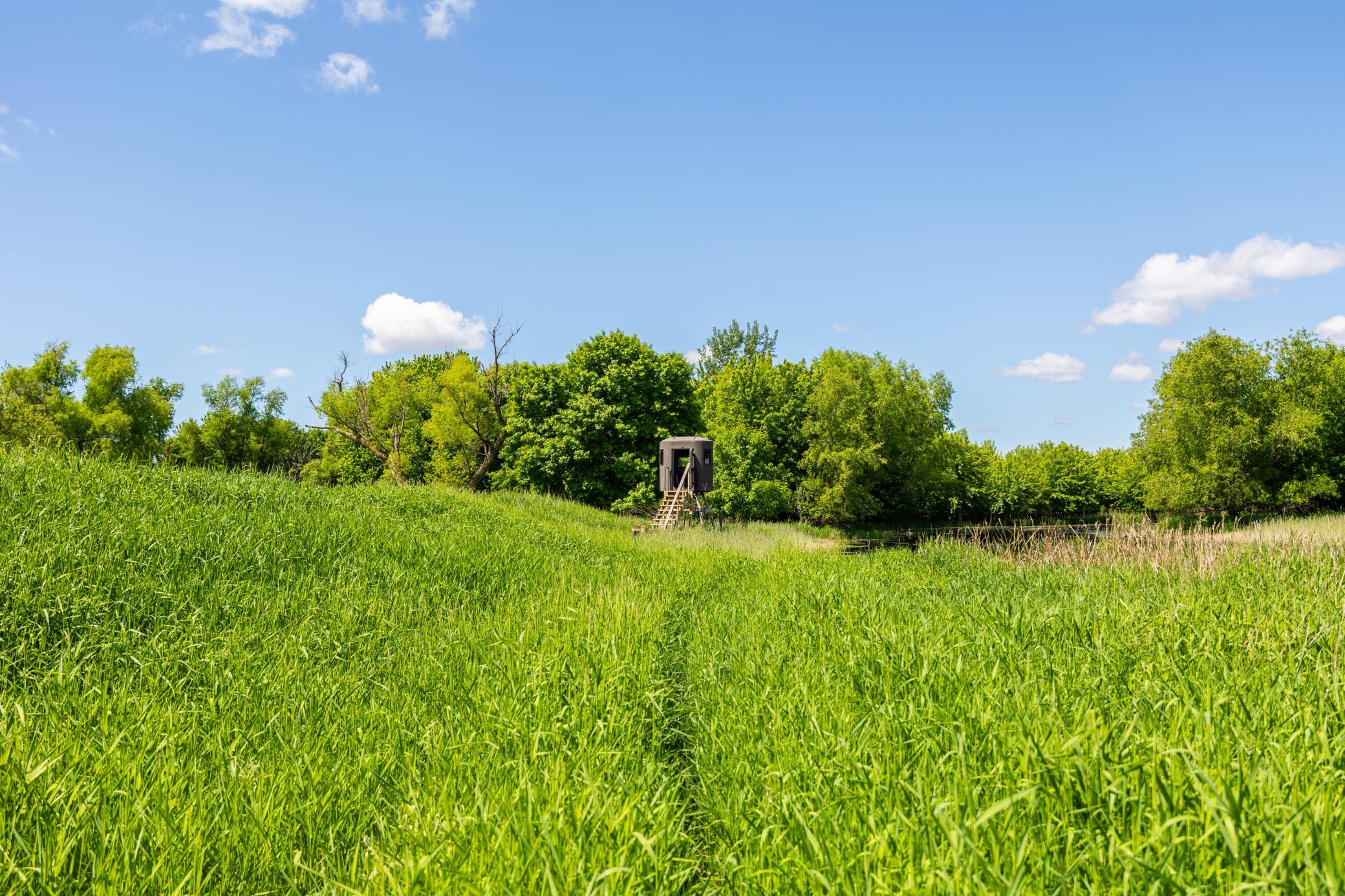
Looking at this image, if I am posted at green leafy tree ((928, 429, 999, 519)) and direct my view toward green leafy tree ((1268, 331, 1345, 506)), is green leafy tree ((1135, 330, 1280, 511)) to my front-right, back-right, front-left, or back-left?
front-right

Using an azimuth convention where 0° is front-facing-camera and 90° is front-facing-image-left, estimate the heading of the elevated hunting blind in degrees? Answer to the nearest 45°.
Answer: approximately 0°

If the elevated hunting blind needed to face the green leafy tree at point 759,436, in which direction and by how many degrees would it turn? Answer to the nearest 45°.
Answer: approximately 180°

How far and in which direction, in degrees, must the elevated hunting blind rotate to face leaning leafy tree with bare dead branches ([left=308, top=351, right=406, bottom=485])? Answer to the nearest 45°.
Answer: approximately 135° to its right

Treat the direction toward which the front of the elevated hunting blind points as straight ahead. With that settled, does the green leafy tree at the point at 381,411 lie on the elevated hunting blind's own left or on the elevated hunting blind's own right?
on the elevated hunting blind's own right

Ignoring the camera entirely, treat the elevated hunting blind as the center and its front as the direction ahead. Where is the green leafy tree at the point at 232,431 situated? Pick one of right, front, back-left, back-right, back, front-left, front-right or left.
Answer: back-right

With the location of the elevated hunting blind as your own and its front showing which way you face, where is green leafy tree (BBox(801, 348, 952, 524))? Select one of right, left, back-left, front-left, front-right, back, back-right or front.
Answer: back-left
